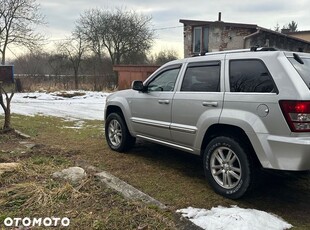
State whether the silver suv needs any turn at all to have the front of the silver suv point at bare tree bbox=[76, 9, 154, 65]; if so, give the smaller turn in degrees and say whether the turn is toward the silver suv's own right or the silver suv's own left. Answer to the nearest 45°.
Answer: approximately 45° to the silver suv's own right

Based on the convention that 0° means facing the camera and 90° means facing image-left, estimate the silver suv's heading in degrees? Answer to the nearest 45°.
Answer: approximately 135°

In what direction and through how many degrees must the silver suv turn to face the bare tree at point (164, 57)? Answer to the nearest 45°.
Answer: approximately 45° to its right

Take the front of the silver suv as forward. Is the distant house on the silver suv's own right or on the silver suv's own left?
on the silver suv's own right
